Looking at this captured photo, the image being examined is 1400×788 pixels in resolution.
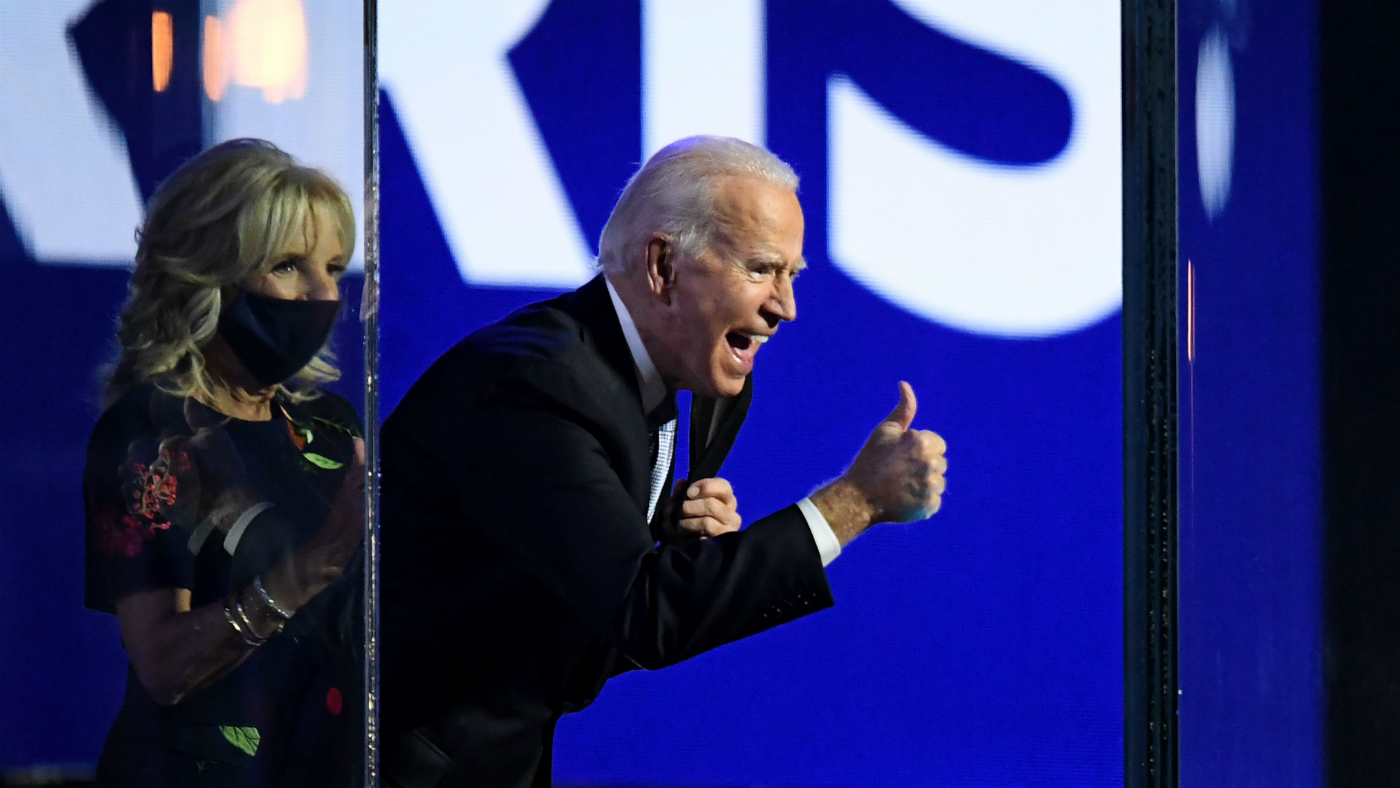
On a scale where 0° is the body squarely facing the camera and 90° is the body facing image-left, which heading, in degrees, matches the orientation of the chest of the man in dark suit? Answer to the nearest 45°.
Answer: approximately 270°

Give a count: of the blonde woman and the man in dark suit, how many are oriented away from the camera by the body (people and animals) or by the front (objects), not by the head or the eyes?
0

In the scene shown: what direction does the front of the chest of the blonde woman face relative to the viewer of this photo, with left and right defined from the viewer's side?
facing the viewer and to the right of the viewer

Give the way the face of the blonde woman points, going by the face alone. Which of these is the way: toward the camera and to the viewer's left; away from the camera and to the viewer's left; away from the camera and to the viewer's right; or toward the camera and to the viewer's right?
toward the camera and to the viewer's right

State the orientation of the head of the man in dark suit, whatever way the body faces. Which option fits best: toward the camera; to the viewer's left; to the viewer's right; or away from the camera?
to the viewer's right
